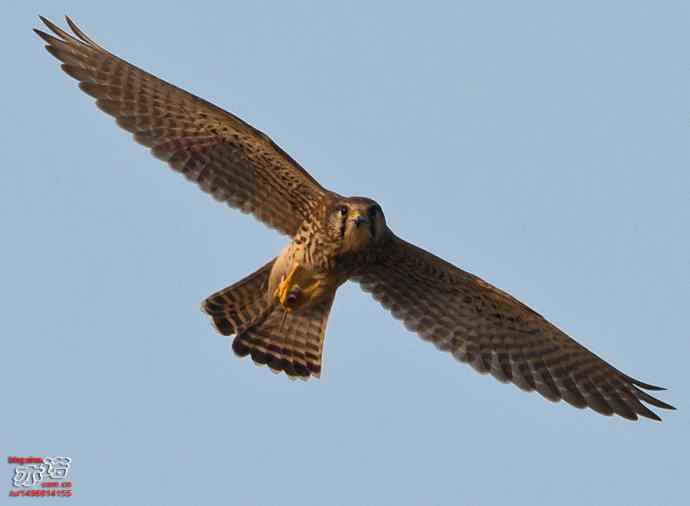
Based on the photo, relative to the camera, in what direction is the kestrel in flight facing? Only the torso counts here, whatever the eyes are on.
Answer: toward the camera
